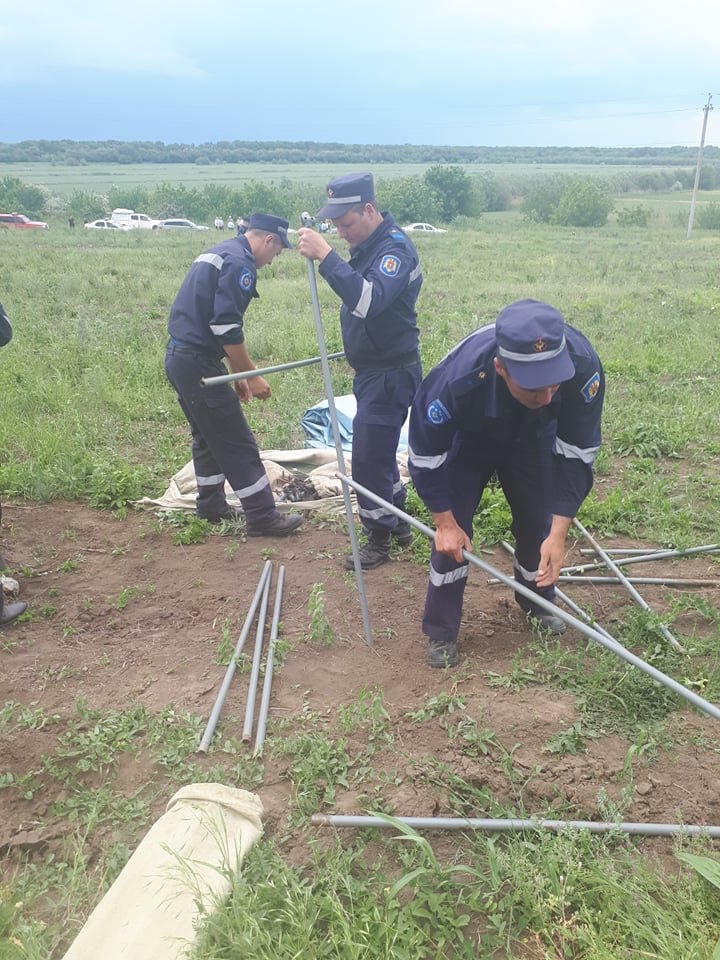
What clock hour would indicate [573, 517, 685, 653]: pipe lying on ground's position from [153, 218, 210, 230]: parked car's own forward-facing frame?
The pipe lying on ground is roughly at 3 o'clock from the parked car.

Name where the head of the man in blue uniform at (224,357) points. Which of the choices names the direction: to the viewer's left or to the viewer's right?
to the viewer's right

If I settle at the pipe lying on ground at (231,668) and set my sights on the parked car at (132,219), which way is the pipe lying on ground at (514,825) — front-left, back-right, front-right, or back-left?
back-right

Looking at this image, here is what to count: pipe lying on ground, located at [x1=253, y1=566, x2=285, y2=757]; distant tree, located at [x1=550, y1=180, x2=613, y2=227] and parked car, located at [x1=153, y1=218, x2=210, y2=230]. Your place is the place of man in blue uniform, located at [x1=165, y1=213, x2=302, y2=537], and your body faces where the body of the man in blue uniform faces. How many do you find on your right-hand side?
1

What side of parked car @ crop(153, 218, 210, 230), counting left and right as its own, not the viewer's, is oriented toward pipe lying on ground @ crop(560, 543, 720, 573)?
right

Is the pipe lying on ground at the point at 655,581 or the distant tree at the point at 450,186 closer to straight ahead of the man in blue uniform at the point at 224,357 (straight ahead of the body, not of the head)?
the pipe lying on ground

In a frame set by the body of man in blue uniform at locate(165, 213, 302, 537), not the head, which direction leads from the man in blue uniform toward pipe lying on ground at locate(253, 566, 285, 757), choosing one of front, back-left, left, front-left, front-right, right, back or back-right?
right

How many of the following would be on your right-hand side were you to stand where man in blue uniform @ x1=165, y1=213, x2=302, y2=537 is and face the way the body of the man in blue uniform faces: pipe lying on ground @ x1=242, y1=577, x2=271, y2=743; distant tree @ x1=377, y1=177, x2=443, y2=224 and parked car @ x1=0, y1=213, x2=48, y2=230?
1

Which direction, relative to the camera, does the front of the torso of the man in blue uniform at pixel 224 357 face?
to the viewer's right
